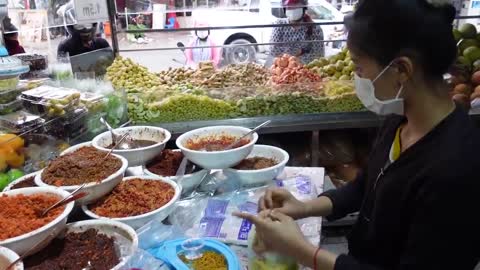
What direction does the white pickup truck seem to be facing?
to the viewer's left

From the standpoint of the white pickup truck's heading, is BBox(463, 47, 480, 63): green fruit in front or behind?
behind

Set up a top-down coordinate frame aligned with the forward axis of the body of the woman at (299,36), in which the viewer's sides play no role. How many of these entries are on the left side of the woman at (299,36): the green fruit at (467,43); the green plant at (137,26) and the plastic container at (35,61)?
1

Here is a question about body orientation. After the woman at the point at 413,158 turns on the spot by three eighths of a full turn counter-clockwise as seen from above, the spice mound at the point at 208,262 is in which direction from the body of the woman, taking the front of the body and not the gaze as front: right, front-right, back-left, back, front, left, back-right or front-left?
back-right

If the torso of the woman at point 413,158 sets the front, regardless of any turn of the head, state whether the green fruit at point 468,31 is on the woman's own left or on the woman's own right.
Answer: on the woman's own right

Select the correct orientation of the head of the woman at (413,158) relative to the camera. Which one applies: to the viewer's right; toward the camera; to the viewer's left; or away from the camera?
to the viewer's left

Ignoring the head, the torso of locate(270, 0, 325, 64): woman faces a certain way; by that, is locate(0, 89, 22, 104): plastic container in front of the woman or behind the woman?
in front

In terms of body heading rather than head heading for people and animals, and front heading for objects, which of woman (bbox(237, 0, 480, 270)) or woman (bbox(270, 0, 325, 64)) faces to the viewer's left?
woman (bbox(237, 0, 480, 270))

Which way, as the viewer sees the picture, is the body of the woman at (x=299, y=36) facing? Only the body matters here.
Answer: toward the camera

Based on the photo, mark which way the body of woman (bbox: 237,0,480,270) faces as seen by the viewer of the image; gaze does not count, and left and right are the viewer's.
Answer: facing to the left of the viewer

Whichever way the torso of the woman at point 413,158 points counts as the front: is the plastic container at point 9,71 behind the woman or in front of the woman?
in front

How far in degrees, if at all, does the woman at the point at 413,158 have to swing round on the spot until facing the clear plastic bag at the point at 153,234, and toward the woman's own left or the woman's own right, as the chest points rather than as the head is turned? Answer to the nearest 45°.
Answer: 0° — they already face it

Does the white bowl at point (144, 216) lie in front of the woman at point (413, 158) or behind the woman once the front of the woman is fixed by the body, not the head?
in front

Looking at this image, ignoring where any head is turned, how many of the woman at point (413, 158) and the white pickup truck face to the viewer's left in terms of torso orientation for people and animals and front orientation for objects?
2
